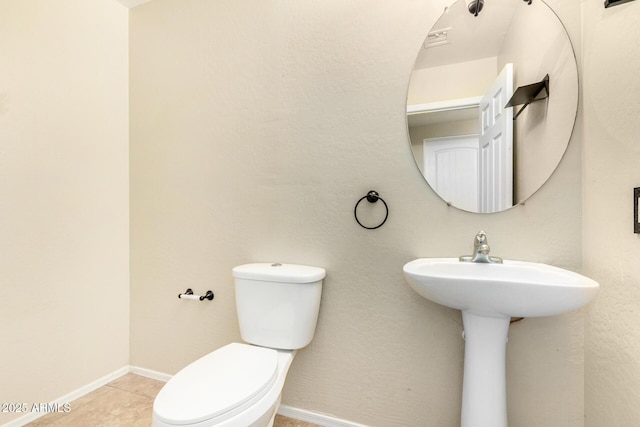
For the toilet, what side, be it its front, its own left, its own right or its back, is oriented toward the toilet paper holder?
right

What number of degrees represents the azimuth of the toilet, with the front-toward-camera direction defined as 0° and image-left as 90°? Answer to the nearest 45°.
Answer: approximately 45°

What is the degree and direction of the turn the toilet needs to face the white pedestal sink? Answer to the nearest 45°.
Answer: approximately 90° to its left
